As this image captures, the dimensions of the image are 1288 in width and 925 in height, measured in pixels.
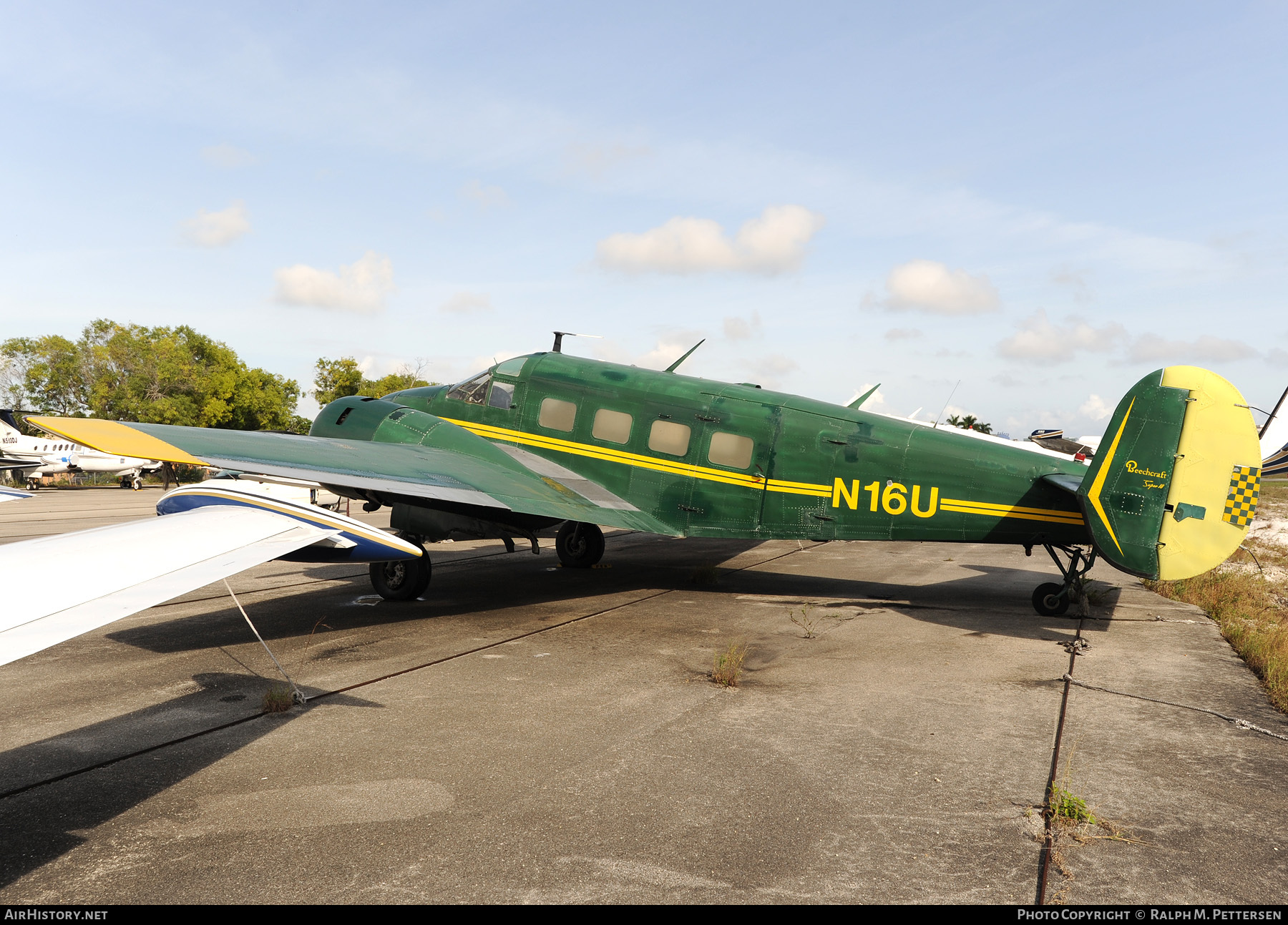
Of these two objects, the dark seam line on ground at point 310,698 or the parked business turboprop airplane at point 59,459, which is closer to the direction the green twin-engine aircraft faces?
the parked business turboprop airplane

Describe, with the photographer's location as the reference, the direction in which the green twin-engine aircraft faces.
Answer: facing away from the viewer and to the left of the viewer

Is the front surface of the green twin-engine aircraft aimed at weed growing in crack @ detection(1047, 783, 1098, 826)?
no

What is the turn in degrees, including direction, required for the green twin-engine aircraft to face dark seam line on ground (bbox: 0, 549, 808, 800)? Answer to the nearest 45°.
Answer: approximately 90° to its left

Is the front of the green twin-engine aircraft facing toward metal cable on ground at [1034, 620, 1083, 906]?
no

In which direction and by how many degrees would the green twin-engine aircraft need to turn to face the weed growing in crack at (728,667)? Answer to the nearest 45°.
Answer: approximately 135° to its left

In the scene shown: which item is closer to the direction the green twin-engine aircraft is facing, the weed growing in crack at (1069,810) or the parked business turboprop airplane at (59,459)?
the parked business turboprop airplane

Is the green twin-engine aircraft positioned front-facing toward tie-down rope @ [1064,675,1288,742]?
no

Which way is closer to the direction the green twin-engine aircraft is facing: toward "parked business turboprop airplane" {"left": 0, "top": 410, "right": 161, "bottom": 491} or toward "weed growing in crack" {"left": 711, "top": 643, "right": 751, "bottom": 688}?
the parked business turboprop airplane

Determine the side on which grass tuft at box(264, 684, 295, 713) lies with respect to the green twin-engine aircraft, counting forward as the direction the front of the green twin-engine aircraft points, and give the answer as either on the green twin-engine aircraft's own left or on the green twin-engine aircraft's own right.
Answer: on the green twin-engine aircraft's own left
